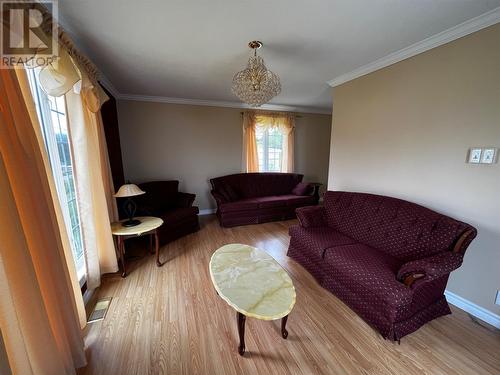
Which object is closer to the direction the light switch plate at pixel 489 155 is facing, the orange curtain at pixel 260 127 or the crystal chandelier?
the crystal chandelier

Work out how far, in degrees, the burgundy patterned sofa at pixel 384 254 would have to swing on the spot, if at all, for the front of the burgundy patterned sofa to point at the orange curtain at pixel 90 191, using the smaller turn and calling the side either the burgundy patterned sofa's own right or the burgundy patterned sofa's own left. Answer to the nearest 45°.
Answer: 0° — it already faces it

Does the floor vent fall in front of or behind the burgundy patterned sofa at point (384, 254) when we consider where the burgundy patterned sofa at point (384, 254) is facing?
in front

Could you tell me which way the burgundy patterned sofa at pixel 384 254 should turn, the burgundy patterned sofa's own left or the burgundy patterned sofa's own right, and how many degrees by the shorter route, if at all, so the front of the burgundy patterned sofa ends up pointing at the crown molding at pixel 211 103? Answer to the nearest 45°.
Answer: approximately 45° to the burgundy patterned sofa's own right

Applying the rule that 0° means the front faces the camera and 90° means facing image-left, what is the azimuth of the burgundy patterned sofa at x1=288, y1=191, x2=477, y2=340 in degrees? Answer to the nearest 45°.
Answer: approximately 45°

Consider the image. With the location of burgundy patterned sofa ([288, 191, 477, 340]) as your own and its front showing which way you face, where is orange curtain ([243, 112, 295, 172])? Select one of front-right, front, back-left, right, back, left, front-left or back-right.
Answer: right

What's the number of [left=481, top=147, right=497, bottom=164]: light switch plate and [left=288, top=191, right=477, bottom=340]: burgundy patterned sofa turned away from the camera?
0

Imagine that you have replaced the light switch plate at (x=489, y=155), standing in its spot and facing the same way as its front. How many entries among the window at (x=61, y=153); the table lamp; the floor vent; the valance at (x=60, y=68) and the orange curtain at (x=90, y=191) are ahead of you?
5

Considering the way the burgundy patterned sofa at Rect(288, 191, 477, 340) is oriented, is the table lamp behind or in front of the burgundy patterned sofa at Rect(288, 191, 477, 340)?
in front
